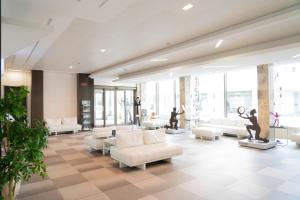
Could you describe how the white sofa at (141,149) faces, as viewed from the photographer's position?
facing the viewer and to the right of the viewer

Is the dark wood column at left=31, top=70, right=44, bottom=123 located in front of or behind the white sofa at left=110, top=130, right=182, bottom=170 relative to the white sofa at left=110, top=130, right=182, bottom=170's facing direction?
behind

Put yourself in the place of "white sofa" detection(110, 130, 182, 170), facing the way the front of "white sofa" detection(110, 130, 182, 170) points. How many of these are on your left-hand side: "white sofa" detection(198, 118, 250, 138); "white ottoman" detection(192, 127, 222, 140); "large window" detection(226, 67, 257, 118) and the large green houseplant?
3

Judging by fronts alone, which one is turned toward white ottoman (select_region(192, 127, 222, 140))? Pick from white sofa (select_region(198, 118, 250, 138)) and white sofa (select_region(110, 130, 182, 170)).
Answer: white sofa (select_region(198, 118, 250, 138))

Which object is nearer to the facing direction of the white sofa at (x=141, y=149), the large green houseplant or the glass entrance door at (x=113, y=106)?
the large green houseplant

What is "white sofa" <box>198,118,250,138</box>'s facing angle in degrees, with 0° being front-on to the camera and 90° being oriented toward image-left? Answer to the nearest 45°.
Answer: approximately 45°

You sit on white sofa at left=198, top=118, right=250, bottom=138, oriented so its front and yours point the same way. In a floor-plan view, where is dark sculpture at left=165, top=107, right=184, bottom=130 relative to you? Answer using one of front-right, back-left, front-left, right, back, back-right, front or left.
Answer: front-right

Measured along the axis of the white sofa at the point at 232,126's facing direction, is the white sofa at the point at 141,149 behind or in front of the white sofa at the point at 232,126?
in front

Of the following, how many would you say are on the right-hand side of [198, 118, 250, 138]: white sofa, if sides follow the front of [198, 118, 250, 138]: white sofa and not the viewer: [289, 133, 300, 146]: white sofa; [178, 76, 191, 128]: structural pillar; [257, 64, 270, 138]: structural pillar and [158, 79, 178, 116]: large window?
2

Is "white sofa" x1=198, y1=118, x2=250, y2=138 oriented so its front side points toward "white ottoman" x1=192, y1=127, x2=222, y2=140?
yes

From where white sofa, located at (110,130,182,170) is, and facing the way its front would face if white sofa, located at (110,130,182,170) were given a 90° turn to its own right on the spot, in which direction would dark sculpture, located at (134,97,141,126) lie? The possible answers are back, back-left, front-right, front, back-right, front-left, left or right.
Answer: back-right

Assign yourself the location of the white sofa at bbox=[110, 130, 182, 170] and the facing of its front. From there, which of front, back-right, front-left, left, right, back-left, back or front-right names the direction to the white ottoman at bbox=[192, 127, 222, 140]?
left

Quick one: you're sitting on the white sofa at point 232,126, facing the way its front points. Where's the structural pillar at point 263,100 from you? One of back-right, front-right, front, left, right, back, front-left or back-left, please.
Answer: left

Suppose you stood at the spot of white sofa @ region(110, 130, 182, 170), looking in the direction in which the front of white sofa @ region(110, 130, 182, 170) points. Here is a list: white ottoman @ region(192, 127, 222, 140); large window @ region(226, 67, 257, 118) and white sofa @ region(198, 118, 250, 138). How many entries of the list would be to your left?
3

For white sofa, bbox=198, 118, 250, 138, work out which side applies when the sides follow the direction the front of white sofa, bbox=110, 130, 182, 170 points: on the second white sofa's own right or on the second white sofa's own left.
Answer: on the second white sofa's own left

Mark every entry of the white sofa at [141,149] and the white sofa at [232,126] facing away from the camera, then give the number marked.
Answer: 0

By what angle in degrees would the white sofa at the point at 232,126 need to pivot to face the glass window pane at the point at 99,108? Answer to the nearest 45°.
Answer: approximately 45° to its right

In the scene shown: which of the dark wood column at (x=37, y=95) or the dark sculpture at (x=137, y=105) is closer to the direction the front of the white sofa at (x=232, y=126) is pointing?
the dark wood column
